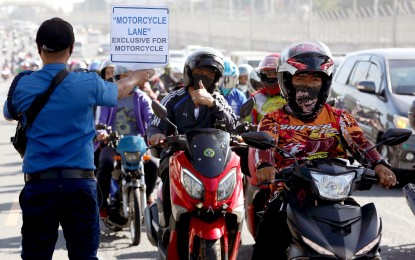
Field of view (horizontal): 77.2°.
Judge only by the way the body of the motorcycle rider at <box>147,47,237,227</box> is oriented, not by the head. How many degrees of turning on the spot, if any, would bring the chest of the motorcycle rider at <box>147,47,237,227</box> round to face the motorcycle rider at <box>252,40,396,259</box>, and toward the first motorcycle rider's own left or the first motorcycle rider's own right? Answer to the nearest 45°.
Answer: approximately 45° to the first motorcycle rider's own left

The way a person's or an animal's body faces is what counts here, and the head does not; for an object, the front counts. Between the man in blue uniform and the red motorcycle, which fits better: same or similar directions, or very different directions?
very different directions

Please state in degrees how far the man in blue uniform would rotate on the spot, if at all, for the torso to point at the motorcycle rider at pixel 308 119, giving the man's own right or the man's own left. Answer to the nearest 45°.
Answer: approximately 90° to the man's own right

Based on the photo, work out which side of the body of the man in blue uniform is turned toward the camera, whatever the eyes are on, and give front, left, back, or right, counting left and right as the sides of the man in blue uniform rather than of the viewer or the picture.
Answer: back
